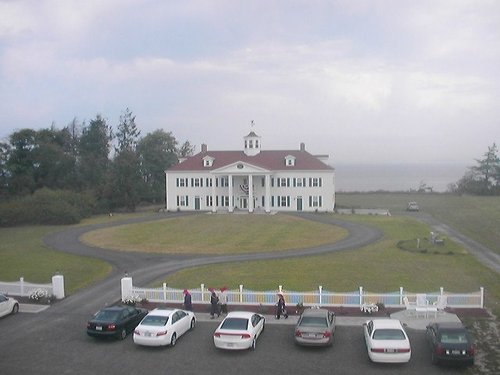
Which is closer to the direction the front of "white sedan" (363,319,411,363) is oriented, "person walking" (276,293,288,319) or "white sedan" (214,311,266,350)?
the person walking

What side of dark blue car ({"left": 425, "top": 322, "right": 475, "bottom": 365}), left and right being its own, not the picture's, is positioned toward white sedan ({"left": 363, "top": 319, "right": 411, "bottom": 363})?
left

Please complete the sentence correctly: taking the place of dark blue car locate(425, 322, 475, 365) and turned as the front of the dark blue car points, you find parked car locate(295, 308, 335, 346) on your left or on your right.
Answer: on your left

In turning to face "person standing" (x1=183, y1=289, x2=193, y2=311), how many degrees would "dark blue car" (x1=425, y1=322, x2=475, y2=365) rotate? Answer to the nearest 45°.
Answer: approximately 90° to its left

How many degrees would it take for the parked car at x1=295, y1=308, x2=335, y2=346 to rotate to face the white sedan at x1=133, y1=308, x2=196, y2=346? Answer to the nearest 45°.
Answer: approximately 90° to its left

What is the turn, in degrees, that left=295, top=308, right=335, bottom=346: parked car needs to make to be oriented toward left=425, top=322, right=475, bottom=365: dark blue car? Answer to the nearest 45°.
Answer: approximately 90° to its right

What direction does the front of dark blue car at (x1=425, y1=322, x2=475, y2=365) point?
away from the camera

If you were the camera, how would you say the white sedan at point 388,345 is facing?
facing away from the viewer

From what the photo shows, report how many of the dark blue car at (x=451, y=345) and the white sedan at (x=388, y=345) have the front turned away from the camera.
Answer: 2

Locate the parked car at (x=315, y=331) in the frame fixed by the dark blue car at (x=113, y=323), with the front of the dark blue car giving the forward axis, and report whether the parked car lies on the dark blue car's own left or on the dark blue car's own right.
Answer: on the dark blue car's own right

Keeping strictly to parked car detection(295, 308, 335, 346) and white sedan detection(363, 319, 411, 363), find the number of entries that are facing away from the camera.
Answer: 2

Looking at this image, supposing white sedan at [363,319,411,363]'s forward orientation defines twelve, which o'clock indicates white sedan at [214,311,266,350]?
white sedan at [214,311,266,350] is roughly at 9 o'clock from white sedan at [363,319,411,363].
